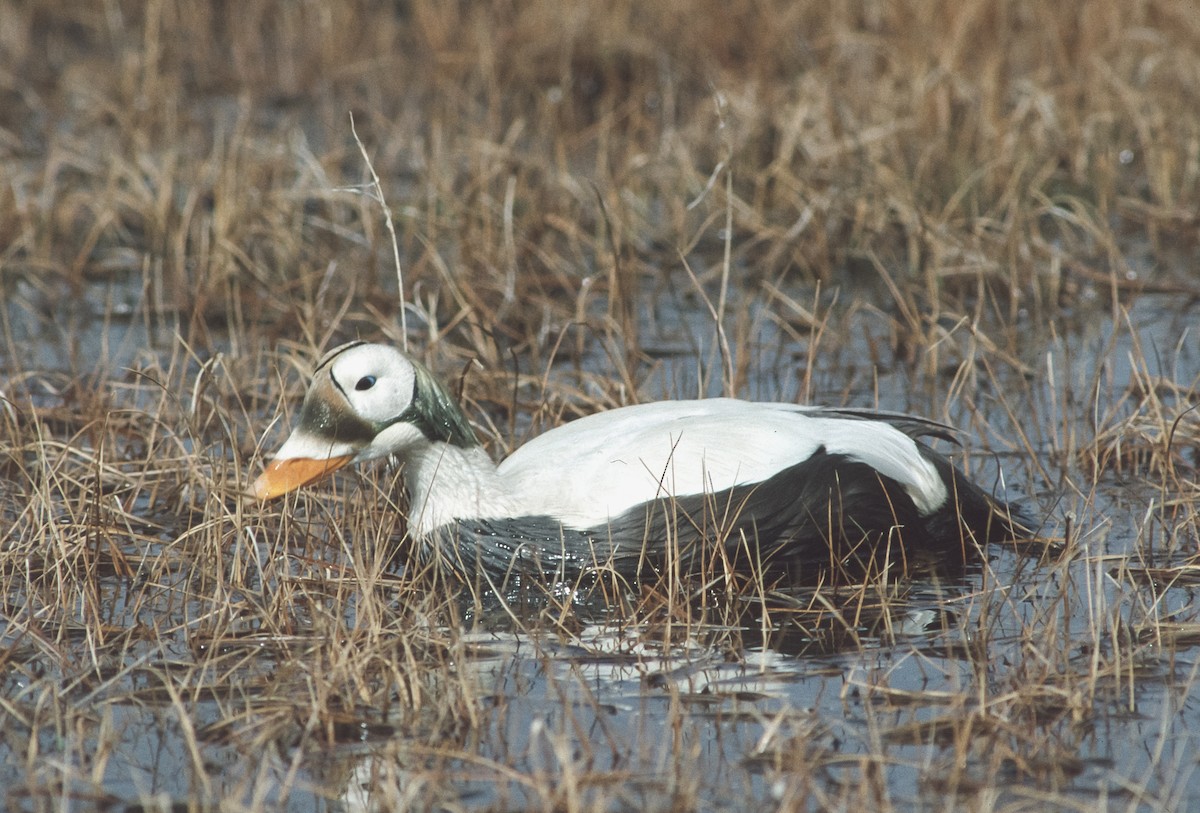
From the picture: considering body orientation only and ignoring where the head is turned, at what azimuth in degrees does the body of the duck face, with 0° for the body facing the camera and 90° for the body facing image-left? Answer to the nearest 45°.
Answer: approximately 90°
